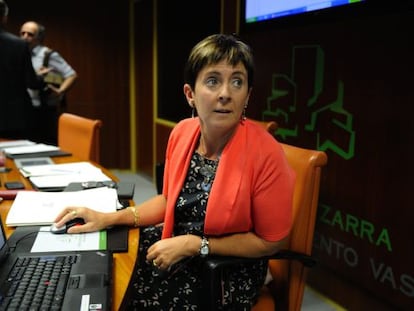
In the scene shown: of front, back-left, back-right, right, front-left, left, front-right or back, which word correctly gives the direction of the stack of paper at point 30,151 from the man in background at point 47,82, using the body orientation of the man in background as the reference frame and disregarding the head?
front-left

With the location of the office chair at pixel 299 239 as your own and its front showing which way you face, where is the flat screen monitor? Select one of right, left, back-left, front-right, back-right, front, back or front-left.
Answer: back-right

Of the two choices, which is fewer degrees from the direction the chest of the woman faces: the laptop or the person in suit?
the laptop

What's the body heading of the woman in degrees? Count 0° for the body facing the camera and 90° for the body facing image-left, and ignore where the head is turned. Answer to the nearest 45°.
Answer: approximately 45°

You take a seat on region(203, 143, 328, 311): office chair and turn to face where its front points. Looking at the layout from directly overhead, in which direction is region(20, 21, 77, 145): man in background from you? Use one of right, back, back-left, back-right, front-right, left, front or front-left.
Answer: right

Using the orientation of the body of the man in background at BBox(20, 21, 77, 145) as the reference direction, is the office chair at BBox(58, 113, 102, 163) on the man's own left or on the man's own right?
on the man's own left

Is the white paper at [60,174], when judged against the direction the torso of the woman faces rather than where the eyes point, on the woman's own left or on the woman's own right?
on the woman's own right

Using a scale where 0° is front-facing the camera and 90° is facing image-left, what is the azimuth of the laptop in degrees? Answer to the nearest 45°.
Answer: approximately 270°

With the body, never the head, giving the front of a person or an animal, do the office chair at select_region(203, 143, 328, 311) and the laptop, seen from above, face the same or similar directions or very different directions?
very different directions

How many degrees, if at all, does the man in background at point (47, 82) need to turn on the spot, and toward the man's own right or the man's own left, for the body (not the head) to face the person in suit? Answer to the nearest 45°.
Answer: approximately 45° to the man's own left

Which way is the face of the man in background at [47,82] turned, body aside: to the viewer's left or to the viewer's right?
to the viewer's left
